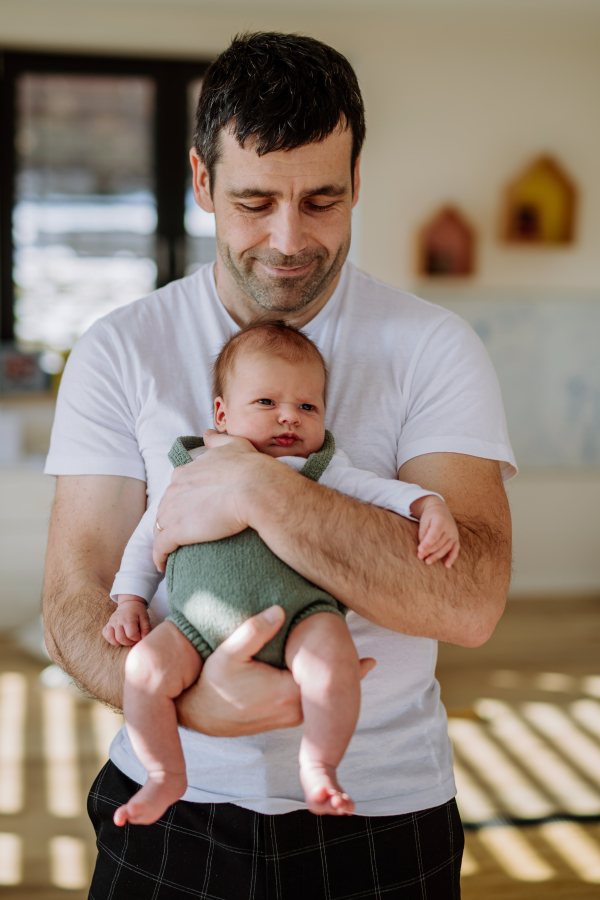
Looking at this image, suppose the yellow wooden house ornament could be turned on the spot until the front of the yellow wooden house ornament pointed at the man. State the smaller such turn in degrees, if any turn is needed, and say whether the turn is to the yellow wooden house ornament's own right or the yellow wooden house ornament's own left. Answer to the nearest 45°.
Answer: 0° — it already faces them

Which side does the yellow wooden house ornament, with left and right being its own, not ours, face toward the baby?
front

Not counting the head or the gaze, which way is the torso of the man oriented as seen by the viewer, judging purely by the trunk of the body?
toward the camera

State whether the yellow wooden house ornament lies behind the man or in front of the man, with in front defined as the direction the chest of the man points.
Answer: behind

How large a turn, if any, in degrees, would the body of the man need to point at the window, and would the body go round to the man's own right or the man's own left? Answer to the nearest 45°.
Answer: approximately 180°

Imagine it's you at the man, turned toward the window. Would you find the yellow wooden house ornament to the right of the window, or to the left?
right

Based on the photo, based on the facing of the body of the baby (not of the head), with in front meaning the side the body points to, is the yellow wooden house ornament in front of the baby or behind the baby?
behind

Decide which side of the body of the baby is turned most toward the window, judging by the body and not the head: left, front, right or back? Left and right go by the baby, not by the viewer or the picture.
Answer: back

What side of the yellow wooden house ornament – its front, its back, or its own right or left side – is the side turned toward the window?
right

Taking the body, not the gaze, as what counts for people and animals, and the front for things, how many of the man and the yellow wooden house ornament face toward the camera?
2

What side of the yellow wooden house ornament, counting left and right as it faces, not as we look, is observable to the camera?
front

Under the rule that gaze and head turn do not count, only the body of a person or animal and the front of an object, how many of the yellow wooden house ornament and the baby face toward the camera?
2

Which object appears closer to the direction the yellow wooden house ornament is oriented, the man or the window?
the man
